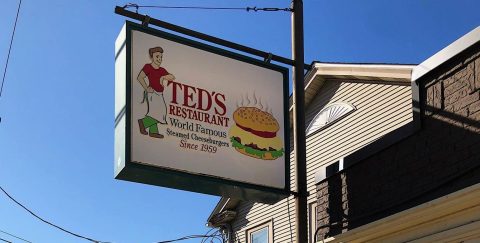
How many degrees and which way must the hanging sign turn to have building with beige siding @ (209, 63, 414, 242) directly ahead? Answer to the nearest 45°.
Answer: approximately 90° to its left

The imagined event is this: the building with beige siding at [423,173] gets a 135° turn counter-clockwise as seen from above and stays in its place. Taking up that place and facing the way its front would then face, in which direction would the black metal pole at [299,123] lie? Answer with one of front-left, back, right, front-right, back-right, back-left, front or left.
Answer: back

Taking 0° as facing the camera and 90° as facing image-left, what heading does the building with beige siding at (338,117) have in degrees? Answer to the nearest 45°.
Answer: approximately 45°

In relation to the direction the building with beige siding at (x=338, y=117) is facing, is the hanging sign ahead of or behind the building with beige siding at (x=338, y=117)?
ahead
